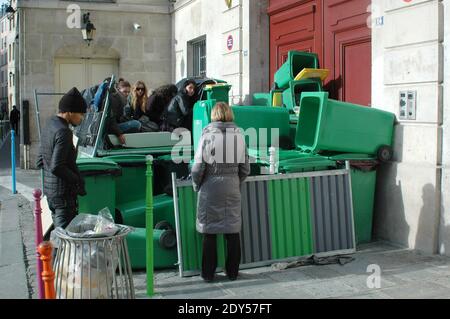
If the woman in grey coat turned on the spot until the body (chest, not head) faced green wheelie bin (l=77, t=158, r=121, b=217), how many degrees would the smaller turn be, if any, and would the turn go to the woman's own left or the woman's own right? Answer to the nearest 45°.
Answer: approximately 45° to the woman's own left

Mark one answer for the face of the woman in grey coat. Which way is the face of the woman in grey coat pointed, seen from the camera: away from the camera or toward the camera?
away from the camera

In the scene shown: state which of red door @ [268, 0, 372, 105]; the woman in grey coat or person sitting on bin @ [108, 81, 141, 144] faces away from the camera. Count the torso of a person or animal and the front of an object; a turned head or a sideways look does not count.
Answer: the woman in grey coat

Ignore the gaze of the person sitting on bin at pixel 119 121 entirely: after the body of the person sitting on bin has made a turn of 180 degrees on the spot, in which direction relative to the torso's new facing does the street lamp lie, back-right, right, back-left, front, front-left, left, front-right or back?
front-right

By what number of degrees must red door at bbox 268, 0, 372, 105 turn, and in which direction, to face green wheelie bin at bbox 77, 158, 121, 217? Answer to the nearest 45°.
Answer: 0° — it already faces it

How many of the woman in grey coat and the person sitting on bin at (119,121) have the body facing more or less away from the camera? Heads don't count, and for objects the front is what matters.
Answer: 1

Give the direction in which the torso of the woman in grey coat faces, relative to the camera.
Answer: away from the camera

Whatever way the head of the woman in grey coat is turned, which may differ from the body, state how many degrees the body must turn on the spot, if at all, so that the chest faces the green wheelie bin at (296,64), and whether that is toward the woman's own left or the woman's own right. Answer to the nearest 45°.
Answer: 0° — they already face it

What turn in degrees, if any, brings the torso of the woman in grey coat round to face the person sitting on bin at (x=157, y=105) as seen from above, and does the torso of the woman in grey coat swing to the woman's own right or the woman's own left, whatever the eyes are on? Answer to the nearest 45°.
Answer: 0° — they already face them

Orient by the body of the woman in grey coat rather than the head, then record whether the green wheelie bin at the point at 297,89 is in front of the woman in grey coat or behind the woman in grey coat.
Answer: in front

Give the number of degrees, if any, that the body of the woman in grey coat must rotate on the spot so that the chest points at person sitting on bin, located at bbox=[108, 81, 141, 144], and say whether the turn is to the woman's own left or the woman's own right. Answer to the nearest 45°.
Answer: approximately 45° to the woman's own left

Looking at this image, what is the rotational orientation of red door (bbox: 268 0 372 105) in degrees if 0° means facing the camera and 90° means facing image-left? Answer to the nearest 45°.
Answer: approximately 45°

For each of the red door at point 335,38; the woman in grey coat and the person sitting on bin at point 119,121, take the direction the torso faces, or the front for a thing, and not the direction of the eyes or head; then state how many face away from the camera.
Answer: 1

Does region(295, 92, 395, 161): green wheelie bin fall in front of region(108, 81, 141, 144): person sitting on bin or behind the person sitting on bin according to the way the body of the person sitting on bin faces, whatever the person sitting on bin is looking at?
in front

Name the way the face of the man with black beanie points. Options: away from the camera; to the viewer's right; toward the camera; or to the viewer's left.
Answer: to the viewer's right

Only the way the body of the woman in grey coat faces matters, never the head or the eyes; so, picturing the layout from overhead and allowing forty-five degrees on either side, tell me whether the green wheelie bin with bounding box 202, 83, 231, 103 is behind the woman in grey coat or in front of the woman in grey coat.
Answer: in front
